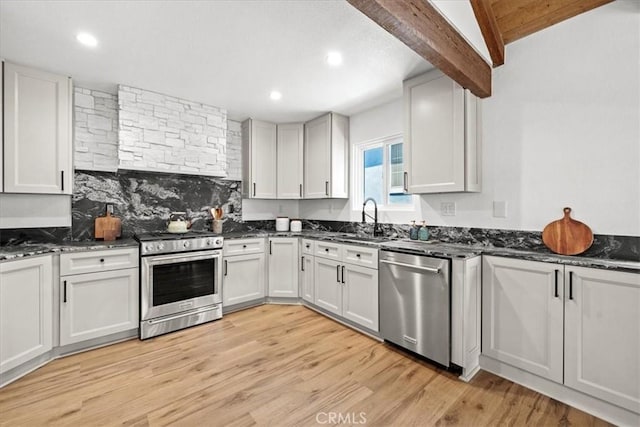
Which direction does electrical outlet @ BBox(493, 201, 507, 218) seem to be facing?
toward the camera

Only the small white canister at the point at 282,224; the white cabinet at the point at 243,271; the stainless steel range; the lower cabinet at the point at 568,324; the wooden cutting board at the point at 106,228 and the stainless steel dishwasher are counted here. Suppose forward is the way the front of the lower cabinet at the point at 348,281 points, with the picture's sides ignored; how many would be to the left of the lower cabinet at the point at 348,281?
2

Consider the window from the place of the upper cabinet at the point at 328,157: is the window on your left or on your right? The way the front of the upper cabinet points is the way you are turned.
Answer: on your left

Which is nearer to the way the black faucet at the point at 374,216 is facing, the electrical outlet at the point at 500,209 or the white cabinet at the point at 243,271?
the white cabinet

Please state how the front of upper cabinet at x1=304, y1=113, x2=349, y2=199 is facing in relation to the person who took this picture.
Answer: facing the viewer and to the left of the viewer

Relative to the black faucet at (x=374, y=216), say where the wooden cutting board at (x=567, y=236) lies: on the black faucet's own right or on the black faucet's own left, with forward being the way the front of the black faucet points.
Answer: on the black faucet's own left

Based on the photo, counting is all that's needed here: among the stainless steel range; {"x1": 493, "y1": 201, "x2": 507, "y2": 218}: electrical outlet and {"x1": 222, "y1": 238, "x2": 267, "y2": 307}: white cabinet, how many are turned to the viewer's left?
0

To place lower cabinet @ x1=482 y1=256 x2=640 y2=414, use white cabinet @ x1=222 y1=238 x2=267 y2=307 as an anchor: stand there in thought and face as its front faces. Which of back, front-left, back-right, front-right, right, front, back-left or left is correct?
front

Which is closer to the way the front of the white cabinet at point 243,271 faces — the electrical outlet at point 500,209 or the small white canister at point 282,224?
the electrical outlet

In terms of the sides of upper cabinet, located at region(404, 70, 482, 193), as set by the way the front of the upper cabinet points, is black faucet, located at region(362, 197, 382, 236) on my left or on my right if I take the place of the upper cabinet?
on my right

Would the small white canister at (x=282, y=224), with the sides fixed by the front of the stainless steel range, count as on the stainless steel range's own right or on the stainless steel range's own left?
on the stainless steel range's own left
